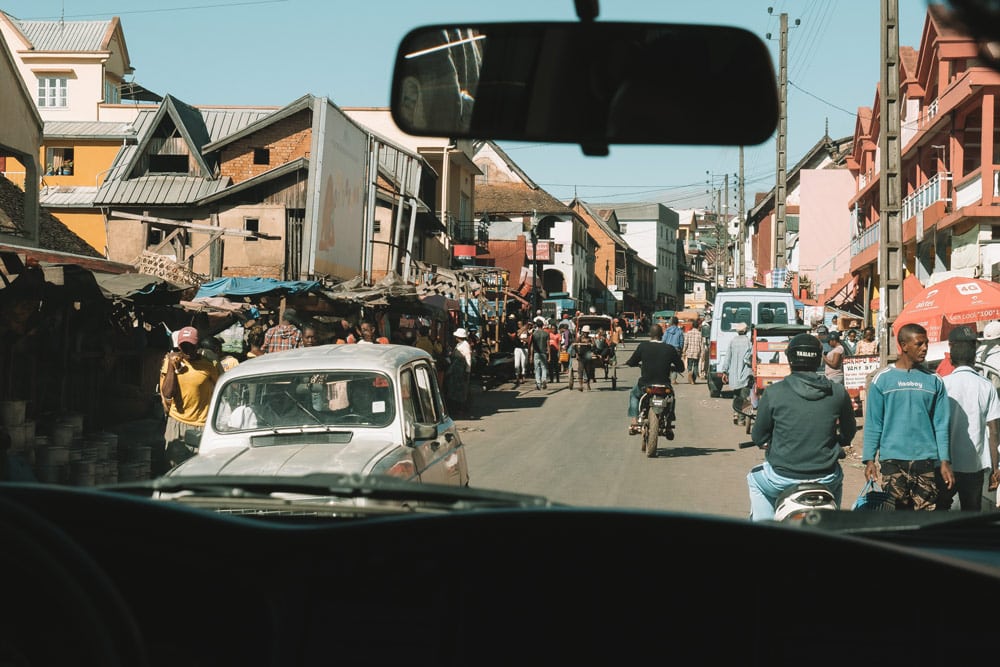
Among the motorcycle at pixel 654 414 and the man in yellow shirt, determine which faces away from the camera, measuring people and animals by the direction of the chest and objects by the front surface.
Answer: the motorcycle

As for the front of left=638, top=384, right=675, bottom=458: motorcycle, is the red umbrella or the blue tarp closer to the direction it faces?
the blue tarp

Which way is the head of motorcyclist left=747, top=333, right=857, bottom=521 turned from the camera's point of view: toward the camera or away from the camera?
away from the camera

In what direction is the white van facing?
away from the camera

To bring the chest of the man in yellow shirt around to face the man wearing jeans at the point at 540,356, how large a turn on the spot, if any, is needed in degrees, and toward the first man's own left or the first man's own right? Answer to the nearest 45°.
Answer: approximately 135° to the first man's own left

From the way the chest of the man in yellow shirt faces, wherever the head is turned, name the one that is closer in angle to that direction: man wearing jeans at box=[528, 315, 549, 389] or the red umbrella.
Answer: the red umbrella

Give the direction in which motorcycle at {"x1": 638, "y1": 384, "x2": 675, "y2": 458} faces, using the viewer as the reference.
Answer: facing away from the viewer
